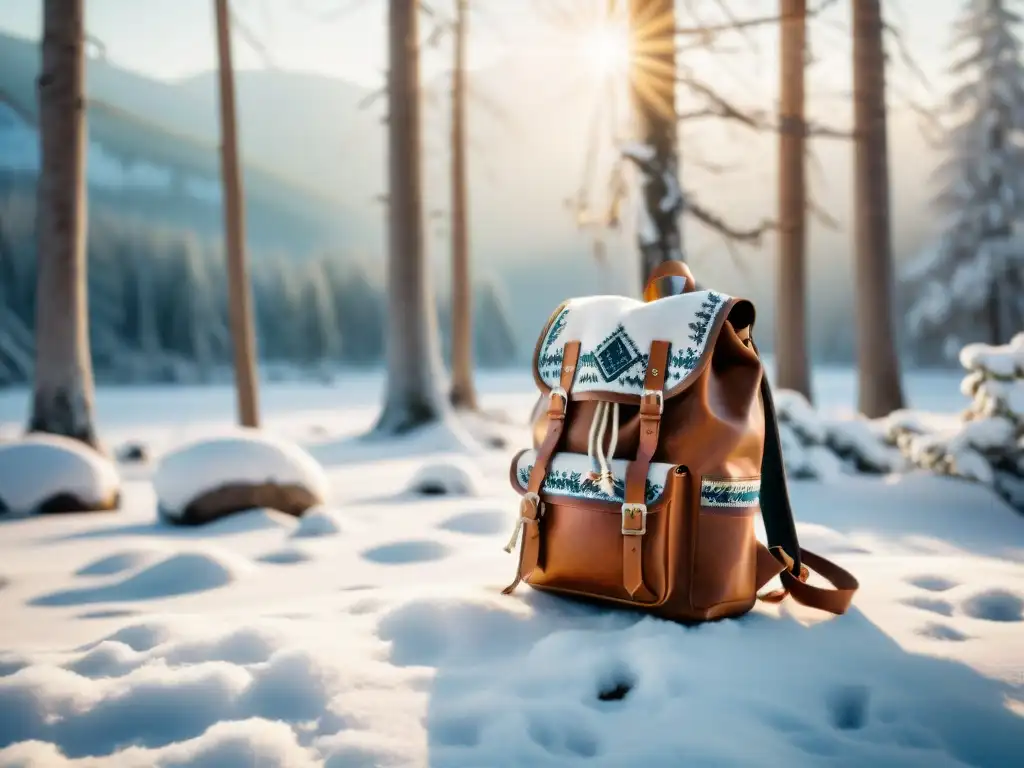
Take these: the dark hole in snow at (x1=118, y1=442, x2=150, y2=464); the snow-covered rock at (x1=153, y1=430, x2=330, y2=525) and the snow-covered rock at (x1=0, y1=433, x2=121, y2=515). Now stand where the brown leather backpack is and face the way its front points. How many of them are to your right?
3

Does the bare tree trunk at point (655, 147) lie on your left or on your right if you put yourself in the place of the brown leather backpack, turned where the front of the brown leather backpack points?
on your right

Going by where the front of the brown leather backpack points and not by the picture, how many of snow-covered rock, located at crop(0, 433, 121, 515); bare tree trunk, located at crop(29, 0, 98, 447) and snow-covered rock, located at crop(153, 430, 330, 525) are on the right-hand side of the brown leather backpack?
3

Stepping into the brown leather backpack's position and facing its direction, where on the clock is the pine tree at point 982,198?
The pine tree is roughly at 5 o'clock from the brown leather backpack.

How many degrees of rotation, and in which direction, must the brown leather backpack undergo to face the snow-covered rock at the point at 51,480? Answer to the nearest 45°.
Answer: approximately 90° to its right

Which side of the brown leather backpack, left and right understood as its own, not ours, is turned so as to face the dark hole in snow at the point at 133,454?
right

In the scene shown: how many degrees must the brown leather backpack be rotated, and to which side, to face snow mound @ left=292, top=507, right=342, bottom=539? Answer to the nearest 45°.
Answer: approximately 90° to its right

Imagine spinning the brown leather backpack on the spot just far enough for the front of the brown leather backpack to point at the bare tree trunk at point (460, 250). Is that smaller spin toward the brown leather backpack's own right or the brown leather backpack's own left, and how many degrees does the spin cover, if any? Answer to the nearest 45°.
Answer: approximately 135° to the brown leather backpack's own right

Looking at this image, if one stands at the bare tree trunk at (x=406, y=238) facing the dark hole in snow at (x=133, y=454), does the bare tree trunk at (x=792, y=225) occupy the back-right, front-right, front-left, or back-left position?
back-left

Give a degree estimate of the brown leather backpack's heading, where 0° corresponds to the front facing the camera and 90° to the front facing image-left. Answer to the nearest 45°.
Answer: approximately 45°

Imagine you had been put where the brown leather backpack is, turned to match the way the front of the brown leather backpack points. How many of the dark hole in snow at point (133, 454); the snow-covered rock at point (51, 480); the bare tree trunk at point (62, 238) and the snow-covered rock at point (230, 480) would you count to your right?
4

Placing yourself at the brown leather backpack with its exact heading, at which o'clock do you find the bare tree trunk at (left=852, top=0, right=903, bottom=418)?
The bare tree trunk is roughly at 5 o'clock from the brown leather backpack.

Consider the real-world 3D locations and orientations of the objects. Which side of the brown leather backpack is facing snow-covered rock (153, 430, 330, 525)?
right

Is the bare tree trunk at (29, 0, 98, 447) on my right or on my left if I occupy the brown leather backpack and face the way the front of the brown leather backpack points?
on my right
